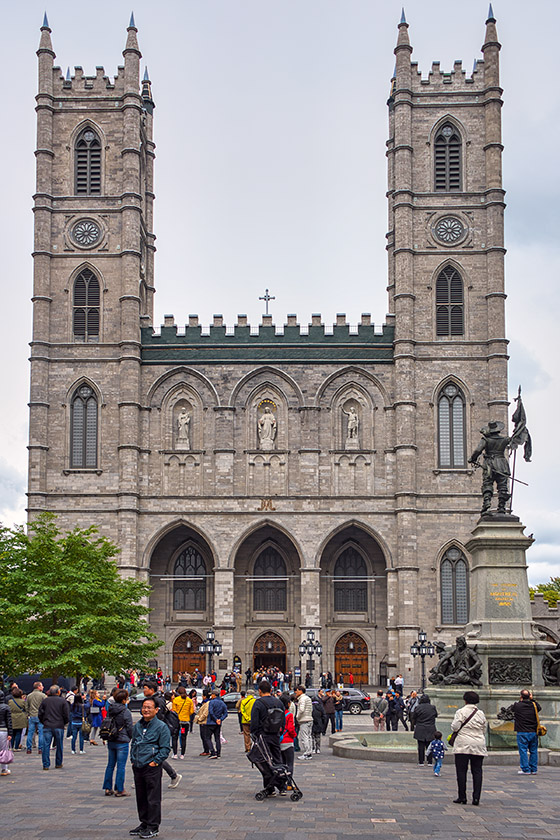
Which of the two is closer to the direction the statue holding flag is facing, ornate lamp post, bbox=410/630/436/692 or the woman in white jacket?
the ornate lamp post

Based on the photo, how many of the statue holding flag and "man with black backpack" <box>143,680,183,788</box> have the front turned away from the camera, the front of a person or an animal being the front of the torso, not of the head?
1

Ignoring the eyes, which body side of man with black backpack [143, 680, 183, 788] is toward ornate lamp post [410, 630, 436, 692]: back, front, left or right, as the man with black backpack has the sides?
right
